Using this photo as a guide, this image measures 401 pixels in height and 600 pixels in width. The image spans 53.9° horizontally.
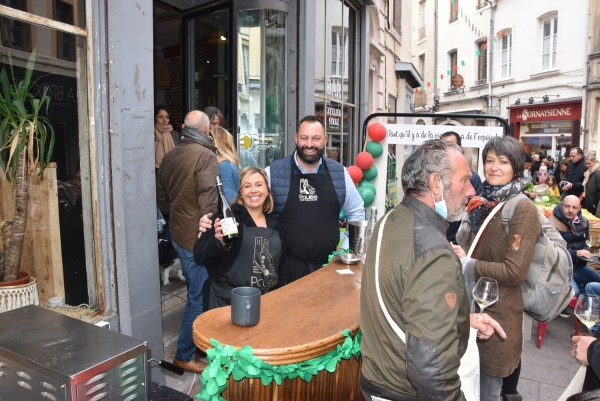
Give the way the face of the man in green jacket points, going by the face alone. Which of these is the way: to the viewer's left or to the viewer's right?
to the viewer's right

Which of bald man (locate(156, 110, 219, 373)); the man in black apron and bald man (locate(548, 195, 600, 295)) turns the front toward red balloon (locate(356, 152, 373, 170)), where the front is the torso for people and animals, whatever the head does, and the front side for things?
bald man (locate(156, 110, 219, 373))

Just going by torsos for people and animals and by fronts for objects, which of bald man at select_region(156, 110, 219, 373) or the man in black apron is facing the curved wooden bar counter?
the man in black apron

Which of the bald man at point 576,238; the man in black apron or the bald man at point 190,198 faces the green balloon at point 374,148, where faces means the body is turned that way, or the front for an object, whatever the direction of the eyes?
the bald man at point 190,198

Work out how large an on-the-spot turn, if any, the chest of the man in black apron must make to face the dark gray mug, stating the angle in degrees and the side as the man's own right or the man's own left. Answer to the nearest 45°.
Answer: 0° — they already face it

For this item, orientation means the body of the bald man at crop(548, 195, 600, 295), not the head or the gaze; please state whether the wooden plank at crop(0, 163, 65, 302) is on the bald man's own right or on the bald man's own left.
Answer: on the bald man's own right

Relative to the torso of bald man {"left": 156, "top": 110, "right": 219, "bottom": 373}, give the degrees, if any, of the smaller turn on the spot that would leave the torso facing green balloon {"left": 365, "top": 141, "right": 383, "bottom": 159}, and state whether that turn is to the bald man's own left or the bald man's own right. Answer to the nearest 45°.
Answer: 0° — they already face it

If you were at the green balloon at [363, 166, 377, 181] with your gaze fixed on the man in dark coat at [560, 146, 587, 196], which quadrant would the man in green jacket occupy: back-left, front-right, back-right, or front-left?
back-right

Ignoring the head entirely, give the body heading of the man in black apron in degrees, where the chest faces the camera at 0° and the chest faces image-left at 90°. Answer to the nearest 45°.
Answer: approximately 0°
